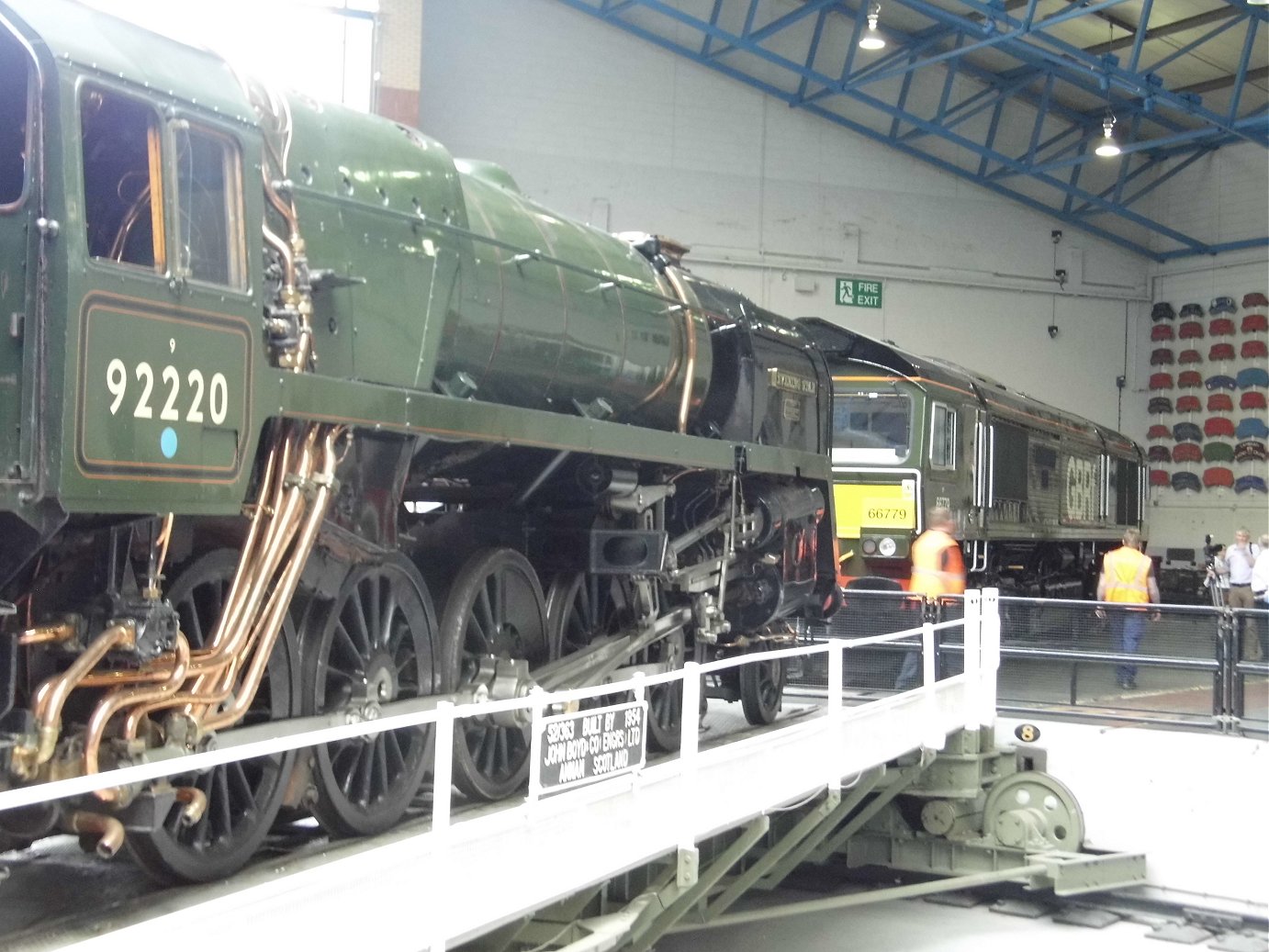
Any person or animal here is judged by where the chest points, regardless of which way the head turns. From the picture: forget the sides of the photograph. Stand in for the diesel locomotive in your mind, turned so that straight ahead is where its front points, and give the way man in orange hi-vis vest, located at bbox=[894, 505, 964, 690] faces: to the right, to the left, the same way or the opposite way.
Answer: the opposite way

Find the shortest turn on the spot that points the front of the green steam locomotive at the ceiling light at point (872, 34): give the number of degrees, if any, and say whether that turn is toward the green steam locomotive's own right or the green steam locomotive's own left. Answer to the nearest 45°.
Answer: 0° — it already faces it

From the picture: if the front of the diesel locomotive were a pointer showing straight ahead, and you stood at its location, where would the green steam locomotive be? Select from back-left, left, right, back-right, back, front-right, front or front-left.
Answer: front-left

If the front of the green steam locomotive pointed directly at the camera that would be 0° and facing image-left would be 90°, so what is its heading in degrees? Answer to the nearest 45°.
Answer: approximately 225°

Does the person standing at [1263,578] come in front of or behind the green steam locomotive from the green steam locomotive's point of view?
in front

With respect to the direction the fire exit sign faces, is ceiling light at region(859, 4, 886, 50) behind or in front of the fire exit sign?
in front

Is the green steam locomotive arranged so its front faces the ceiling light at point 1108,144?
yes

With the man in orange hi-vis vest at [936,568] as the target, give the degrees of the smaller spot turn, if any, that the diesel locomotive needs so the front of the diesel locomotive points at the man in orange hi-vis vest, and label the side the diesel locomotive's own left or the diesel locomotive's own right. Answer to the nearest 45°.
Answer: approximately 45° to the diesel locomotive's own left

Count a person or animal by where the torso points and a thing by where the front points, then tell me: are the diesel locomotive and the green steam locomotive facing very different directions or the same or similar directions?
very different directions

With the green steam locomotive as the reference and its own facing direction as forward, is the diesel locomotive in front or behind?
in front

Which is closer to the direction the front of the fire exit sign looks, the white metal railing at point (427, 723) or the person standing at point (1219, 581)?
the white metal railing
